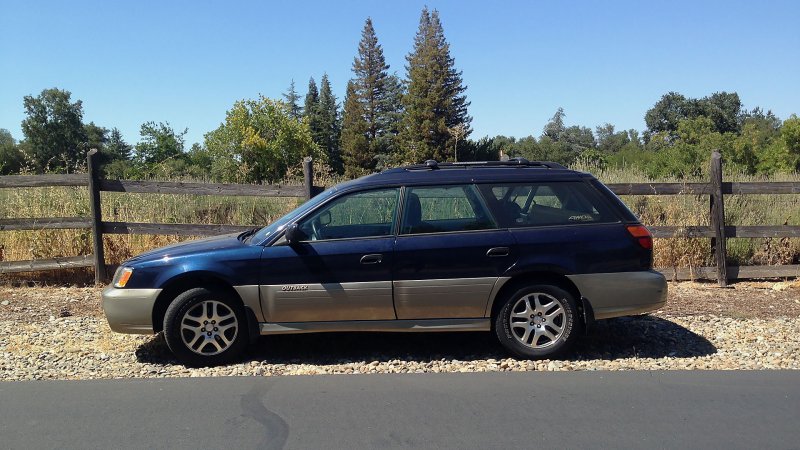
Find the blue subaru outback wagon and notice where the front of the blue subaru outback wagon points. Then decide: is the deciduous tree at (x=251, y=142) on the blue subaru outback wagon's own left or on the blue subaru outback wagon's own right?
on the blue subaru outback wagon's own right

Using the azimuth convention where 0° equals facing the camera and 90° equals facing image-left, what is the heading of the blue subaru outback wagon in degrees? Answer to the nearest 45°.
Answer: approximately 90°
